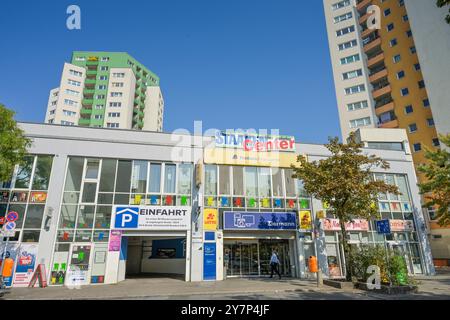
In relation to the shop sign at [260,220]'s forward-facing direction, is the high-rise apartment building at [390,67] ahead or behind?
behind

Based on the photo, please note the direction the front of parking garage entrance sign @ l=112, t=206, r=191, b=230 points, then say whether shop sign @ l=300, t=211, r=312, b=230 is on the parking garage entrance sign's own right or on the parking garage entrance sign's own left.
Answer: on the parking garage entrance sign's own left

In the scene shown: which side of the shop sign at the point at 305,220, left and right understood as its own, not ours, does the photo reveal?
front

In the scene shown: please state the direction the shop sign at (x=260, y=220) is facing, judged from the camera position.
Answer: facing the viewer

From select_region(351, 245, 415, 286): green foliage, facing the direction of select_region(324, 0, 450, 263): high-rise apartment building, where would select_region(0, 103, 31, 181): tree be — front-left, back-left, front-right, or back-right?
back-left

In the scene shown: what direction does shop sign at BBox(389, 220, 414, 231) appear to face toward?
toward the camera

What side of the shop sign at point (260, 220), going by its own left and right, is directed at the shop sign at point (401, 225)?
left

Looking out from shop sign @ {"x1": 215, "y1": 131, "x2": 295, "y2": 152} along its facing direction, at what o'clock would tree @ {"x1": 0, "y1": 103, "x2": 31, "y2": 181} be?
The tree is roughly at 2 o'clock from the shop sign.

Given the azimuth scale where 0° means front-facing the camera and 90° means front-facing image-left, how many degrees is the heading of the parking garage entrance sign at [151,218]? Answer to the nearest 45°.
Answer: approximately 0°

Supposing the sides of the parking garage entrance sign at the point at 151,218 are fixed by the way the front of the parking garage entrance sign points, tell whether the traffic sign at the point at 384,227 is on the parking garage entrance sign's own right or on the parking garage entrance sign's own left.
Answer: on the parking garage entrance sign's own left
